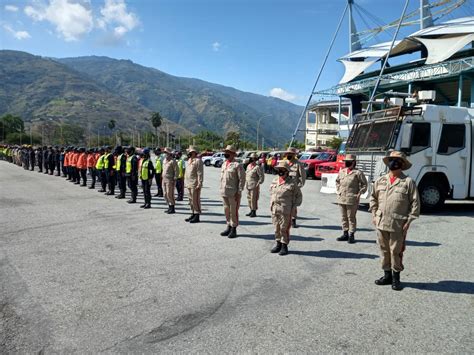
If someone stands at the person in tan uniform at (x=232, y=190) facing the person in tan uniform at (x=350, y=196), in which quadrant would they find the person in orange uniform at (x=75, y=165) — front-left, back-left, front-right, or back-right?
back-left

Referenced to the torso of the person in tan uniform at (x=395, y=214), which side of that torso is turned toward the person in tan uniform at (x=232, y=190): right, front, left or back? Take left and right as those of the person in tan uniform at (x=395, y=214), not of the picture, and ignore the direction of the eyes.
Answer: right

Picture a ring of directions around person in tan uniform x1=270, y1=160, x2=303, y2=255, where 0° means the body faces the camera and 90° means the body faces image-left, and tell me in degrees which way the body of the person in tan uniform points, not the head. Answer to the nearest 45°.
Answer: approximately 45°

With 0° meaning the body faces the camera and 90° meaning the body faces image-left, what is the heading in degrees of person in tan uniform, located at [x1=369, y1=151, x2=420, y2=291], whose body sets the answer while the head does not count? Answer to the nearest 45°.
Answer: approximately 45°

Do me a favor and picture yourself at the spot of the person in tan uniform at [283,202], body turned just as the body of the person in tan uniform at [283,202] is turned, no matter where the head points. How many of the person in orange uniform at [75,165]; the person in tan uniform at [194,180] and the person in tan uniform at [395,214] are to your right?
2

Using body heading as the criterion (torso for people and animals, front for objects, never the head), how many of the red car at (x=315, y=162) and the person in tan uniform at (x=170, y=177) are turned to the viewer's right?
0

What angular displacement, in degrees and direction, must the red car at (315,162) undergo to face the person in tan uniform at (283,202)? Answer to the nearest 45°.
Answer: approximately 45° to its left

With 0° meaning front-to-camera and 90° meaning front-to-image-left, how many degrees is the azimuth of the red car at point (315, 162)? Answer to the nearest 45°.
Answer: approximately 45°

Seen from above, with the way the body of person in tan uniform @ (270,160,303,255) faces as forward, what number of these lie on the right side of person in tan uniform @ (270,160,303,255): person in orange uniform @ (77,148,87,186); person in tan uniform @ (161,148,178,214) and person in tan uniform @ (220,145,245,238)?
3

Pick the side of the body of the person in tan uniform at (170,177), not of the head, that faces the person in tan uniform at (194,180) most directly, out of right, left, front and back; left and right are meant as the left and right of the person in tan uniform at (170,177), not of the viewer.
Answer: left
